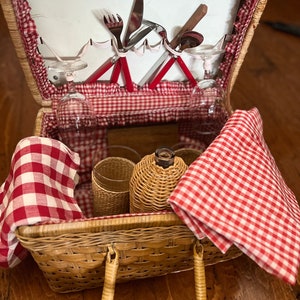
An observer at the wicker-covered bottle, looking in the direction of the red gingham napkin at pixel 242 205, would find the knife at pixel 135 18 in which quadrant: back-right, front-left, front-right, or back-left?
back-left

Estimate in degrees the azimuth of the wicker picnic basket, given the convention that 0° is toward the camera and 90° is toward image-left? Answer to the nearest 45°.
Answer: approximately 0°
